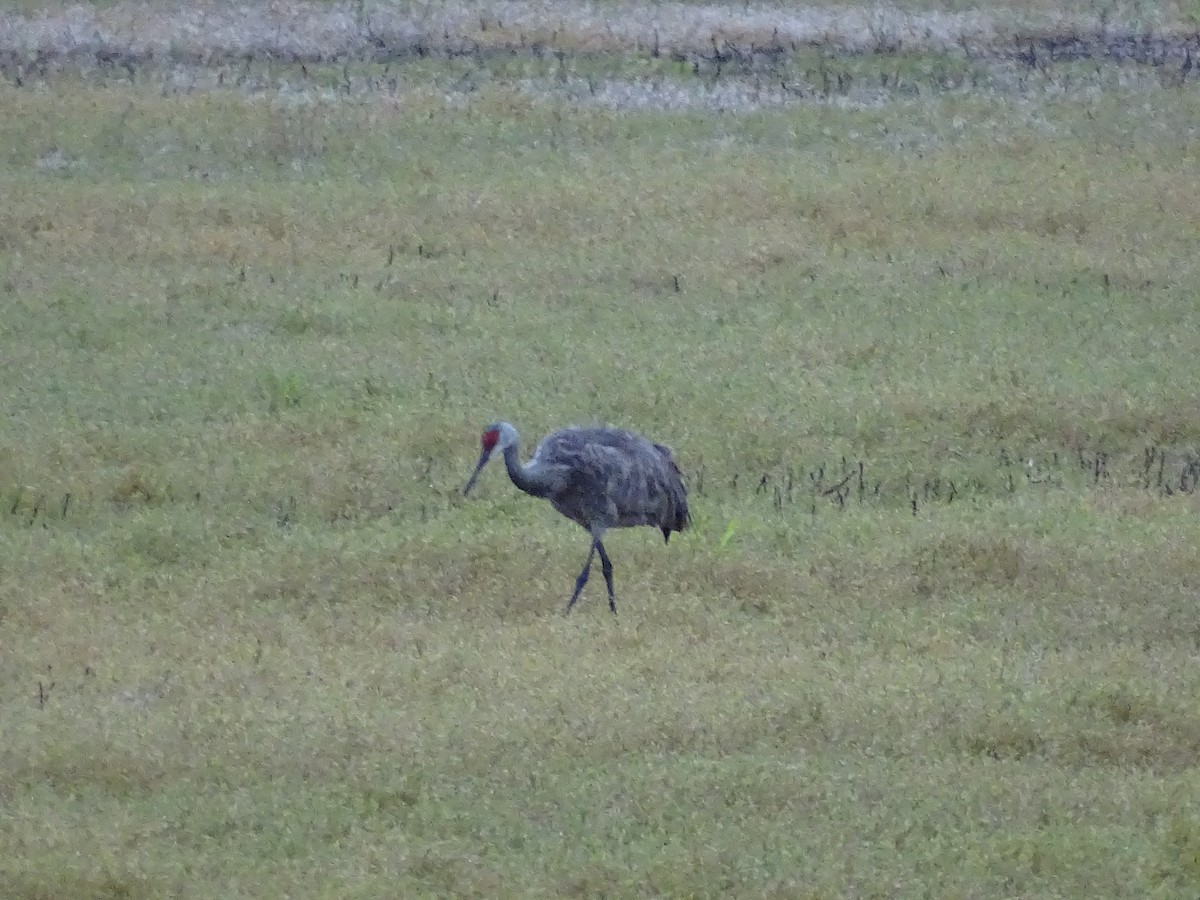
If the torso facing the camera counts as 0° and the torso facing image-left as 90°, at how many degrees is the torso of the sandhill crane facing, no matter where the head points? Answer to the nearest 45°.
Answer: approximately 90°
